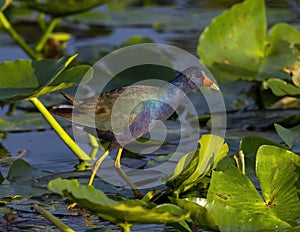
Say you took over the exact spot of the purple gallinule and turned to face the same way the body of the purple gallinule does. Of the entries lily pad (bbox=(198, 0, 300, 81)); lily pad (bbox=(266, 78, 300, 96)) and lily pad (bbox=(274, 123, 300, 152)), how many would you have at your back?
0

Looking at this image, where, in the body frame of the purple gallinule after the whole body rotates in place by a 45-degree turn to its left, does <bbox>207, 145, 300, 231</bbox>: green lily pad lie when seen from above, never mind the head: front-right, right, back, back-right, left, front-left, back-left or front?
right

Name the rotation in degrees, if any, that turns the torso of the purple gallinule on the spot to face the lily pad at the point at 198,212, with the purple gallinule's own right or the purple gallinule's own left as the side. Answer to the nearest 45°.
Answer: approximately 90° to the purple gallinule's own right

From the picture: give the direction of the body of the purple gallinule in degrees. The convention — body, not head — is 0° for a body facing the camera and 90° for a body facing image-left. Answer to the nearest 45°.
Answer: approximately 270°

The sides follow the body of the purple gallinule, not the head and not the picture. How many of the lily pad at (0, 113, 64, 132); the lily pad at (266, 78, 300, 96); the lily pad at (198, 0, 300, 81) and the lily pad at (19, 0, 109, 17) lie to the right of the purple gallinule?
0

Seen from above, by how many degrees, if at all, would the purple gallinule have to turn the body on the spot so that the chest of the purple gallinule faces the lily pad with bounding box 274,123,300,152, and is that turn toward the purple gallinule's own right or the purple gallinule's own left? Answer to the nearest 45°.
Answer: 0° — it already faces it

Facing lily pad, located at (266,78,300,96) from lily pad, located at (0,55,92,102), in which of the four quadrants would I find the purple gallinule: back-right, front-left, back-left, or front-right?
front-right

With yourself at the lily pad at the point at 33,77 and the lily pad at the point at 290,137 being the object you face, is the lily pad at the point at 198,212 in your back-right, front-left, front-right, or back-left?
front-right

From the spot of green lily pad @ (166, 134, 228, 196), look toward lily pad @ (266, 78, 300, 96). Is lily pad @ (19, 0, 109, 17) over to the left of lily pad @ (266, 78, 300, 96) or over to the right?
left

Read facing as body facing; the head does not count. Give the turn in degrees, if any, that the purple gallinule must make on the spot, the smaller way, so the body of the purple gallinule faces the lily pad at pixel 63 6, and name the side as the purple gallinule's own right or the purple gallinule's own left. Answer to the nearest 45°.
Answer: approximately 90° to the purple gallinule's own left

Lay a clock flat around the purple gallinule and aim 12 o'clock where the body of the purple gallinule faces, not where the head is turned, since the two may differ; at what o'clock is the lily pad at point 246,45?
The lily pad is roughly at 10 o'clock from the purple gallinule.
